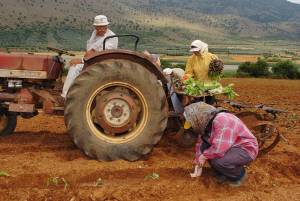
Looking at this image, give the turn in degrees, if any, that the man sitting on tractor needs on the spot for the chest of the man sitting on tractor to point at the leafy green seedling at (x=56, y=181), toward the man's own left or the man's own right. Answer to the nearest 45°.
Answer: approximately 45° to the man's own left

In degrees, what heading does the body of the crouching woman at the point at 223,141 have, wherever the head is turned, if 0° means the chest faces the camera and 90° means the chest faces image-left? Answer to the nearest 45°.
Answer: approximately 90°

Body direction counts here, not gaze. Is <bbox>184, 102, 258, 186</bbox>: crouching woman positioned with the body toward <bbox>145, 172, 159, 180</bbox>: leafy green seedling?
yes

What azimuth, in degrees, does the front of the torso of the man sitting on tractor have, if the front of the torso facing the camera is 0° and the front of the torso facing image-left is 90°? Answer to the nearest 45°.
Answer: approximately 45°

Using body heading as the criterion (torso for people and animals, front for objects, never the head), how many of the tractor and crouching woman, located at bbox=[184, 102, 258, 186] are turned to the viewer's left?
2

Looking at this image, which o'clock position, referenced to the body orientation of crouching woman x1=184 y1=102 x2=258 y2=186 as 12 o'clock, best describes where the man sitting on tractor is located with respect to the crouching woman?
The man sitting on tractor is roughly at 1 o'clock from the crouching woman.

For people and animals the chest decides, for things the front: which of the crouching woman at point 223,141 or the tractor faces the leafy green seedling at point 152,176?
the crouching woman

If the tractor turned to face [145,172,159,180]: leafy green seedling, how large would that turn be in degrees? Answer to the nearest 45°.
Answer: approximately 135° to its left

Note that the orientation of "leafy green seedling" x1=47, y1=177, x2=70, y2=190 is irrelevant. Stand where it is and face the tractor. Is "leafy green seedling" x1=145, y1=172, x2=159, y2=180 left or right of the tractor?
right

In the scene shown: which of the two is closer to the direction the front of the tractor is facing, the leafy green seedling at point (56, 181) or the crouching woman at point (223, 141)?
the leafy green seedling

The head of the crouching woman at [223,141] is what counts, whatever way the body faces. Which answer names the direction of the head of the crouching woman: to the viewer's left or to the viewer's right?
to the viewer's left

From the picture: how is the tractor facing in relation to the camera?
to the viewer's left
